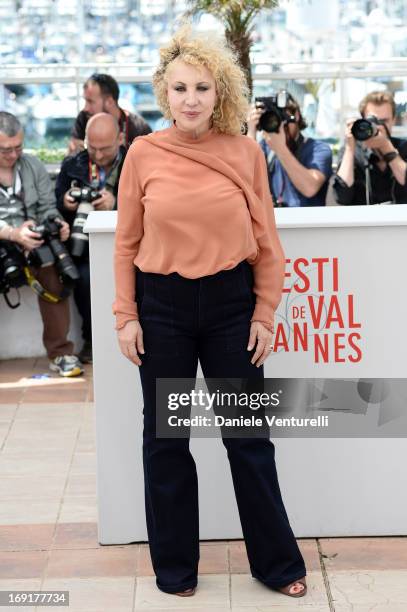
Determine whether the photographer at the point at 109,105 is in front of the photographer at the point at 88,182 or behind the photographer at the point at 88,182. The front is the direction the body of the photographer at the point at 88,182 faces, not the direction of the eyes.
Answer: behind

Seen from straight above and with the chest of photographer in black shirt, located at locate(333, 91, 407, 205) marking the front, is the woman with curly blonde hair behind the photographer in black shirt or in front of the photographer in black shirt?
in front

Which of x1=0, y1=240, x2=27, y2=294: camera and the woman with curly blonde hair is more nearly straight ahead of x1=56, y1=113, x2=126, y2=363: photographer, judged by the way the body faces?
the woman with curly blonde hair

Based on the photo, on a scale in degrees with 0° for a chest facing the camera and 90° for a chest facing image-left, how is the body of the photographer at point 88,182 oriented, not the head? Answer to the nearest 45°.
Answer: approximately 0°

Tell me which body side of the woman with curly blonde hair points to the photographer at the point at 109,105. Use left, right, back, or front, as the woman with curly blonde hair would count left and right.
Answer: back

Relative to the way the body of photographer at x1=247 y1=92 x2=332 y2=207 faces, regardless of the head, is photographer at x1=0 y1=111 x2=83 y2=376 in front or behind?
in front

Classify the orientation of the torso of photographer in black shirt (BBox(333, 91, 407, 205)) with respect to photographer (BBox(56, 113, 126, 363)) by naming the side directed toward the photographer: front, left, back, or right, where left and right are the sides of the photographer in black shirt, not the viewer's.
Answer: right

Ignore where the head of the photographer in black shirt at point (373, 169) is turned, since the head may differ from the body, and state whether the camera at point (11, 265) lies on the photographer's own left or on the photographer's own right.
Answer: on the photographer's own right
